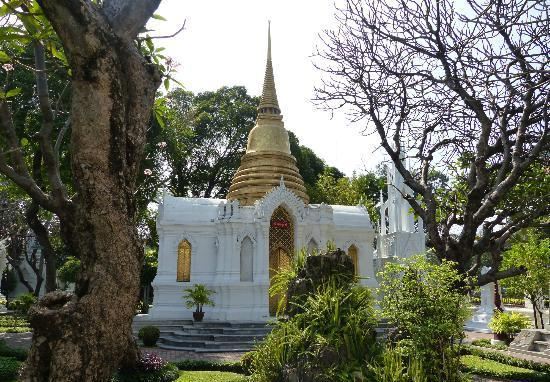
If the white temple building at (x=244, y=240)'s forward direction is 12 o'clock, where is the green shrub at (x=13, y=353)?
The green shrub is roughly at 1 o'clock from the white temple building.

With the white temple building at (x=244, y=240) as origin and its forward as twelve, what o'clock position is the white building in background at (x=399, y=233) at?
The white building in background is roughly at 8 o'clock from the white temple building.

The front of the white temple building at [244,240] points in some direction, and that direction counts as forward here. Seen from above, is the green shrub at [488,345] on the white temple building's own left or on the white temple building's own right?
on the white temple building's own left

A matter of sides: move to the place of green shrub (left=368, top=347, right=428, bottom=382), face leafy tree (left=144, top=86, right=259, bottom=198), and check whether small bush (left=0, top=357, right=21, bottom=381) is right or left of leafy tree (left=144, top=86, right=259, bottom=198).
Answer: left

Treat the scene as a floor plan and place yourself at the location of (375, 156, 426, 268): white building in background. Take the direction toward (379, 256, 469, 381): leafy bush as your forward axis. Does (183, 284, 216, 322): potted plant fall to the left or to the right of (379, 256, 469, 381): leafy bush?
right

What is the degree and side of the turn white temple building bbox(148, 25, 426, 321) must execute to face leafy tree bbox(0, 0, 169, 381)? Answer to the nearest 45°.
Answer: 0° — it already faces it

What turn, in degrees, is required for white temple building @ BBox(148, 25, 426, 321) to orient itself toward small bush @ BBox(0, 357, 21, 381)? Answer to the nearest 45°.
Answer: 0° — it already faces it

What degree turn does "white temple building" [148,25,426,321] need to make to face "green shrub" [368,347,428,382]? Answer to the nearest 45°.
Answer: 0° — it already faces it

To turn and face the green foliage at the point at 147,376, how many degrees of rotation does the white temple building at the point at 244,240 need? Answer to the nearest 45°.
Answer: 0° — it already faces it

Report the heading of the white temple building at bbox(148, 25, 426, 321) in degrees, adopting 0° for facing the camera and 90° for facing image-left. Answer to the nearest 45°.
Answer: approximately 0°

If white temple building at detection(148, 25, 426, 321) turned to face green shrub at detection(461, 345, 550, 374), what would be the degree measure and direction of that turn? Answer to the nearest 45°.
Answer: approximately 45° to its left

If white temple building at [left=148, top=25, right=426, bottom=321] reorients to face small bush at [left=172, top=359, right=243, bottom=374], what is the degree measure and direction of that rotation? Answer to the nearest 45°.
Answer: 0° — it already faces it

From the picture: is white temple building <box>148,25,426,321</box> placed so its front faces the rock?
yes
